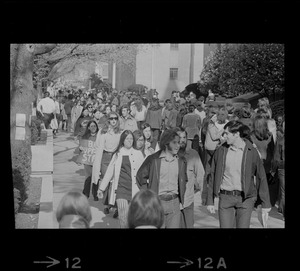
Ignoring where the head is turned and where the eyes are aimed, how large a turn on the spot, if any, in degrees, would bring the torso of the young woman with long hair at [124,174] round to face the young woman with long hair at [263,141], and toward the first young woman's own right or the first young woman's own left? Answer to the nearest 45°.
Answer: approximately 90° to the first young woman's own left

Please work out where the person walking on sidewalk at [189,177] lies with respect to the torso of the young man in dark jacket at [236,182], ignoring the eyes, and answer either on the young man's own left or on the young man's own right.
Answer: on the young man's own right

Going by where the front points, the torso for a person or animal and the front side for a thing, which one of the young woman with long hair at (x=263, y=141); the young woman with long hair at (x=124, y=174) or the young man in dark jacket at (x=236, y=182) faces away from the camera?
the young woman with long hair at (x=263, y=141)

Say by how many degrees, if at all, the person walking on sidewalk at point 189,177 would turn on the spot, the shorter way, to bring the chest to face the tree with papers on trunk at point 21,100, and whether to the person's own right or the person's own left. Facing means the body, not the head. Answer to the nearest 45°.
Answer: approximately 90° to the person's own right

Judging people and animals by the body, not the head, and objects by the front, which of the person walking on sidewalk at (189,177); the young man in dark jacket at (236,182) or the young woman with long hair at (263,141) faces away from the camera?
the young woman with long hair

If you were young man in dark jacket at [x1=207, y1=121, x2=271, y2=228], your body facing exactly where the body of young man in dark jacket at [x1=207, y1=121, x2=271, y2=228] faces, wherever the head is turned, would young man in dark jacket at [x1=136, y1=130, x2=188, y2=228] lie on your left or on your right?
on your right

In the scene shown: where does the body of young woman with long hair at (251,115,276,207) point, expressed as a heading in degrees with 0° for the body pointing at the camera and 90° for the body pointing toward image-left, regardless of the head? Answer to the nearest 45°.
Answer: approximately 180°

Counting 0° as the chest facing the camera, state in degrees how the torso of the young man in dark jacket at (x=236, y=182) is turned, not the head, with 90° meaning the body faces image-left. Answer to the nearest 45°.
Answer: approximately 0°
